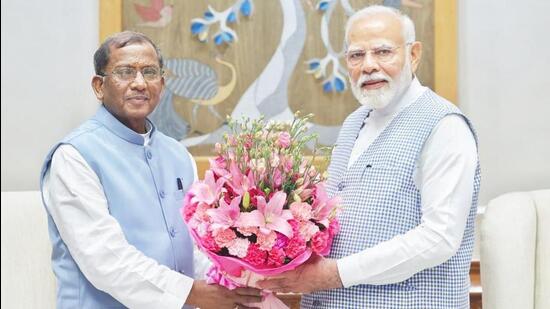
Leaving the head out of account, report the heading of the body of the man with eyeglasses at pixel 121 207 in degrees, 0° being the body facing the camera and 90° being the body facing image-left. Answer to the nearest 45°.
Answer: approximately 315°

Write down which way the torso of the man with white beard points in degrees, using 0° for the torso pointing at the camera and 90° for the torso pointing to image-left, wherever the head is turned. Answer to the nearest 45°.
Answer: approximately 45°
